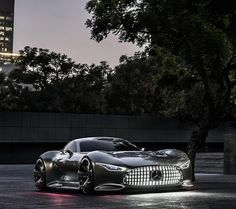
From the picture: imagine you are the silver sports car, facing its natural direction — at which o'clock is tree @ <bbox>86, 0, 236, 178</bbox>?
The tree is roughly at 8 o'clock from the silver sports car.
